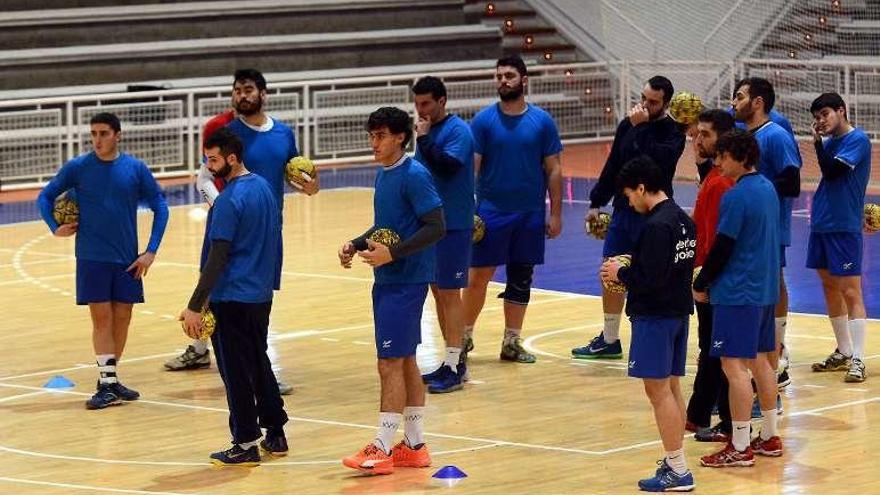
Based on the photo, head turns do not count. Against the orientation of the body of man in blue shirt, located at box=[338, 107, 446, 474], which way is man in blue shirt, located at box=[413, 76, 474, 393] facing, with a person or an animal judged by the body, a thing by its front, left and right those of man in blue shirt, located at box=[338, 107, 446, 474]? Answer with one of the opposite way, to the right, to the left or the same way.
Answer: the same way

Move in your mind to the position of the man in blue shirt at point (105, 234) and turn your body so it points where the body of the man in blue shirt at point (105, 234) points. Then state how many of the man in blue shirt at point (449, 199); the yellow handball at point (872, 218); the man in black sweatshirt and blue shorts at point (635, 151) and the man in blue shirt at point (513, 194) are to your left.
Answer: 4

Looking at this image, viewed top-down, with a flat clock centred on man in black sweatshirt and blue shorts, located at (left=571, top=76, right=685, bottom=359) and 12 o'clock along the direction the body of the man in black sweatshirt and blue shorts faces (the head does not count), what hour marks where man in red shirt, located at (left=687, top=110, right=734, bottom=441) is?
The man in red shirt is roughly at 10 o'clock from the man in black sweatshirt and blue shorts.

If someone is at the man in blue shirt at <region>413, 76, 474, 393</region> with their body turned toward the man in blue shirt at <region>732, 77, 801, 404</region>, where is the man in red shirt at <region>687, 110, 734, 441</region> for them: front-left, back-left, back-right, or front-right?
front-right

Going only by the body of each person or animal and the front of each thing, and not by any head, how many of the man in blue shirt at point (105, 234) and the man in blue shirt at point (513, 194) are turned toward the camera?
2

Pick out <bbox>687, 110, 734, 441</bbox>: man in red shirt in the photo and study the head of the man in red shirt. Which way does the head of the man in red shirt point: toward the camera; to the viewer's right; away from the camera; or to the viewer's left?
to the viewer's left

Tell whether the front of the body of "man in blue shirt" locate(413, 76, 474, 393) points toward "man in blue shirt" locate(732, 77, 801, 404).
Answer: no

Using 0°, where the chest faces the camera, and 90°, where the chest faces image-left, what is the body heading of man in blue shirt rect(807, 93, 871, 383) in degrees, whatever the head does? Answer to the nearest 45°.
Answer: approximately 45°

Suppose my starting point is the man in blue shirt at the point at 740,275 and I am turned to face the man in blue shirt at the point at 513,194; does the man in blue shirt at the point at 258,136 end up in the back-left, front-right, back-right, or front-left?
front-left

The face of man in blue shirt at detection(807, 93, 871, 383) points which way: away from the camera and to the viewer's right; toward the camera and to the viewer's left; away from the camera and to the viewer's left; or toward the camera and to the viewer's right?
toward the camera and to the viewer's left

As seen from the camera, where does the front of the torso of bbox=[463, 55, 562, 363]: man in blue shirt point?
toward the camera

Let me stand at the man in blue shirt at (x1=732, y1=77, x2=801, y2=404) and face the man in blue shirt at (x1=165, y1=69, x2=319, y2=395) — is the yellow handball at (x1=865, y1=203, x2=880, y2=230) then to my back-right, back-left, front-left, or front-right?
back-right

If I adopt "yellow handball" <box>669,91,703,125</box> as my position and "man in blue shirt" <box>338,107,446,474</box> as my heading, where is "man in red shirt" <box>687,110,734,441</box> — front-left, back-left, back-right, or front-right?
front-left

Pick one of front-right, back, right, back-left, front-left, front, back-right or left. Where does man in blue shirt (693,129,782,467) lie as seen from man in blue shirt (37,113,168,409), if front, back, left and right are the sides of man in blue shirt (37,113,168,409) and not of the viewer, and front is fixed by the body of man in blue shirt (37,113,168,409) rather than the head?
front-left

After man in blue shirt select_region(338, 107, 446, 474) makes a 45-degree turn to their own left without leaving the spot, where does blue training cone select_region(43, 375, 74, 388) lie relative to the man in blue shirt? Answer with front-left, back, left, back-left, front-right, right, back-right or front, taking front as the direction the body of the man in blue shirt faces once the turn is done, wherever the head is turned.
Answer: back-right

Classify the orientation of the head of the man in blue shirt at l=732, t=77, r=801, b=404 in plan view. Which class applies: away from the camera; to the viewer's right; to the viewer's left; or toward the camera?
to the viewer's left

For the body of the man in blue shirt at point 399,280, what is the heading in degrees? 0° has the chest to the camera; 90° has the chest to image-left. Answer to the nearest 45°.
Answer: approximately 45°

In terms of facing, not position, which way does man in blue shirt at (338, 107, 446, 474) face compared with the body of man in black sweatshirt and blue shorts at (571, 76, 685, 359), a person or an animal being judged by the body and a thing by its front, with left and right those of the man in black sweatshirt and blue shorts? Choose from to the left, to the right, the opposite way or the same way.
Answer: the same way

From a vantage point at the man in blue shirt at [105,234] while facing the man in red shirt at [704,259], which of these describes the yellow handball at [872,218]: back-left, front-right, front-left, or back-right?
front-left

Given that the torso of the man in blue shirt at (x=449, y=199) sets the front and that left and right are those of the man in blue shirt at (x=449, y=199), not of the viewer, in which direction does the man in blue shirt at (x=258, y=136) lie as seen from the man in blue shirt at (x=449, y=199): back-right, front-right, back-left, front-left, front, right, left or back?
front-right

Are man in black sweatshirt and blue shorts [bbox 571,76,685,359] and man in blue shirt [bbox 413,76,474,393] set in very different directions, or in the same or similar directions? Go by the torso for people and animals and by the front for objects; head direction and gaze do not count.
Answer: same or similar directions

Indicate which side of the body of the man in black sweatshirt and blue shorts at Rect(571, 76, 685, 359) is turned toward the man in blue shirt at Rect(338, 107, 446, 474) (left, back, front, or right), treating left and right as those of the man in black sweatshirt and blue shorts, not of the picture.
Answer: front

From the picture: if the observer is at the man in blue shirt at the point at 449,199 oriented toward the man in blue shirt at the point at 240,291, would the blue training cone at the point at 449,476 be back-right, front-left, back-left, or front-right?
front-left

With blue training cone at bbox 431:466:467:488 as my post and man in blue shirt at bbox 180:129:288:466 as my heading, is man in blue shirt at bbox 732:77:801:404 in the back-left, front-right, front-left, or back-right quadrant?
back-right
